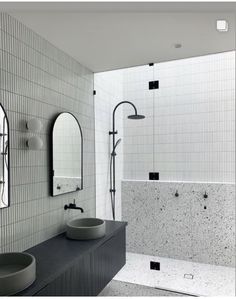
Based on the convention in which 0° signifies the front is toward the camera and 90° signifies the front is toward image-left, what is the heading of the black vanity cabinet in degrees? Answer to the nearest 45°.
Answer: approximately 315°

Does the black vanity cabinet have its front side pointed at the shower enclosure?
no
